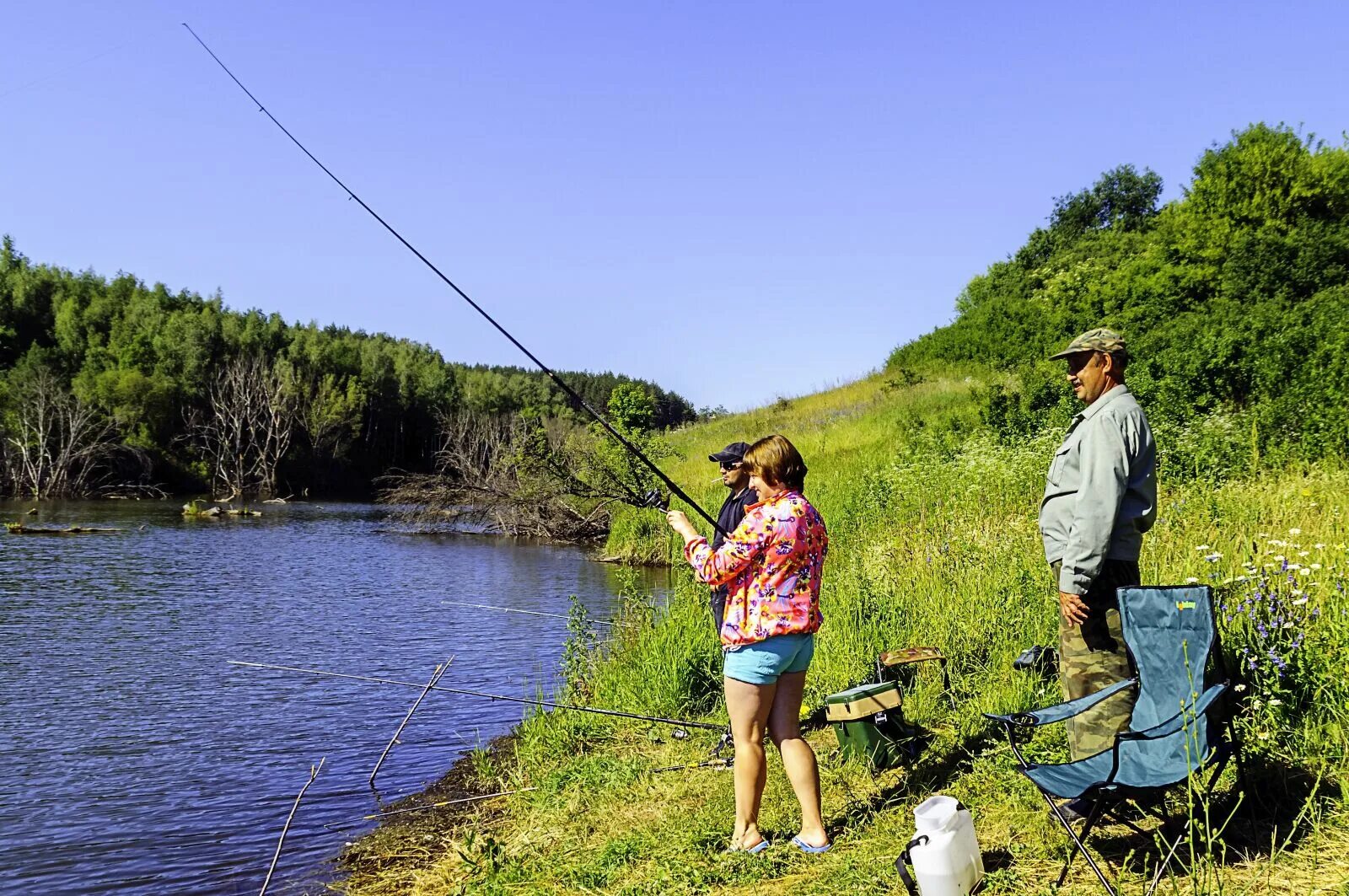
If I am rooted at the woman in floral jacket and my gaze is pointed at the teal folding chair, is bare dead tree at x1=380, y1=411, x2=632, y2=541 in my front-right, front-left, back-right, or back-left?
back-left

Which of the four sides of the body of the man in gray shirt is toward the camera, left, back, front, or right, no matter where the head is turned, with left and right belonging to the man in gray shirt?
left

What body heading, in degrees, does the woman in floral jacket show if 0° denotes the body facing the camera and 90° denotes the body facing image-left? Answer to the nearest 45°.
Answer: approximately 135°

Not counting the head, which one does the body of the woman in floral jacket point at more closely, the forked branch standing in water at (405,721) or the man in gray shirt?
the forked branch standing in water

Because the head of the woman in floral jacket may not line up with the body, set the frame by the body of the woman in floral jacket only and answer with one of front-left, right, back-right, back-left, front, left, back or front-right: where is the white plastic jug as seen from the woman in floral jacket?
back

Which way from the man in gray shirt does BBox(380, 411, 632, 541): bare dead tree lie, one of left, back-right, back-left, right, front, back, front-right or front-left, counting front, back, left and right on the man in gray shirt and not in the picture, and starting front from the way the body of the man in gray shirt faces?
front-right

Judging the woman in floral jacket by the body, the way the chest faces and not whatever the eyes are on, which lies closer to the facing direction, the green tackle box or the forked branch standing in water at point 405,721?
the forked branch standing in water

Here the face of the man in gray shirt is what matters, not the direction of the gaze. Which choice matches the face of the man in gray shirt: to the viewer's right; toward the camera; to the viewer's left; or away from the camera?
to the viewer's left

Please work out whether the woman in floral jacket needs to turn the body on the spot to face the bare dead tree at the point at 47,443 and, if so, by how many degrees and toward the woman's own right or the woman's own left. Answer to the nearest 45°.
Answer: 0° — they already face it

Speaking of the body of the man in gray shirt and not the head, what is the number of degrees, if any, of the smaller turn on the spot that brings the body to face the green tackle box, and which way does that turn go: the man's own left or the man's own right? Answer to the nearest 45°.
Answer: approximately 45° to the man's own right

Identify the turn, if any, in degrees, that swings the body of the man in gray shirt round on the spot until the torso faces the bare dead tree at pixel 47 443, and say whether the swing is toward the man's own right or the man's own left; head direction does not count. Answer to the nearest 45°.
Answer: approximately 45° to the man's own right
